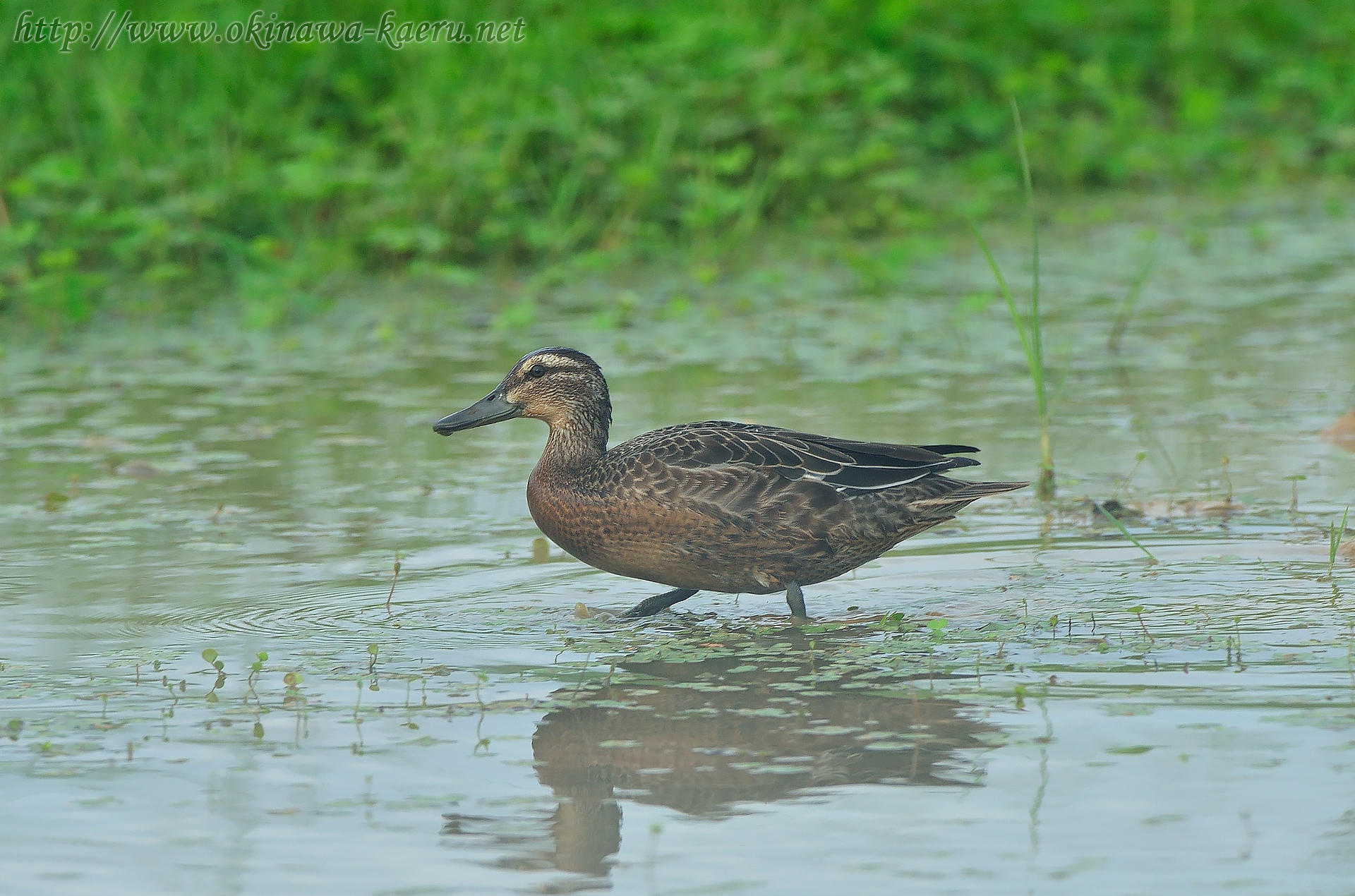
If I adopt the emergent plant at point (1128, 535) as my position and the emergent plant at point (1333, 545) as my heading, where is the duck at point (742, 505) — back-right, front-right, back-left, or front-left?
back-right

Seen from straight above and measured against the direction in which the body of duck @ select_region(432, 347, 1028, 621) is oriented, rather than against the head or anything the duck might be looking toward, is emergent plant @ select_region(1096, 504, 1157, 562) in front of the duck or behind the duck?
behind

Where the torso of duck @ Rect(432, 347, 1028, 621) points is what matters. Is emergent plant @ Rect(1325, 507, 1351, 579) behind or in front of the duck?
behind

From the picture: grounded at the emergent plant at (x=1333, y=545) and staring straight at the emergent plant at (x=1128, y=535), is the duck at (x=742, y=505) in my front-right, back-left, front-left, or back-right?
front-left

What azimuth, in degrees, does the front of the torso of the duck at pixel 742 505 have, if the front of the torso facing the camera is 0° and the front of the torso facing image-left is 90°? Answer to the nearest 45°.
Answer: approximately 90°
